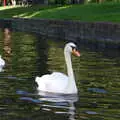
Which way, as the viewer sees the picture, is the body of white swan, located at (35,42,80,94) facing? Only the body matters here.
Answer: to the viewer's right
